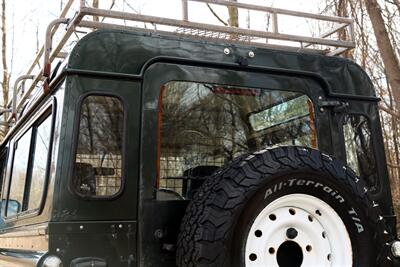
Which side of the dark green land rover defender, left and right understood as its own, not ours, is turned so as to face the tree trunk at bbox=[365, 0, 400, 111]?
right

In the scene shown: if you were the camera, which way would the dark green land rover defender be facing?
facing away from the viewer and to the left of the viewer
